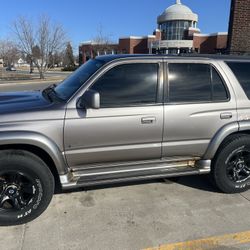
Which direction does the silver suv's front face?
to the viewer's left
